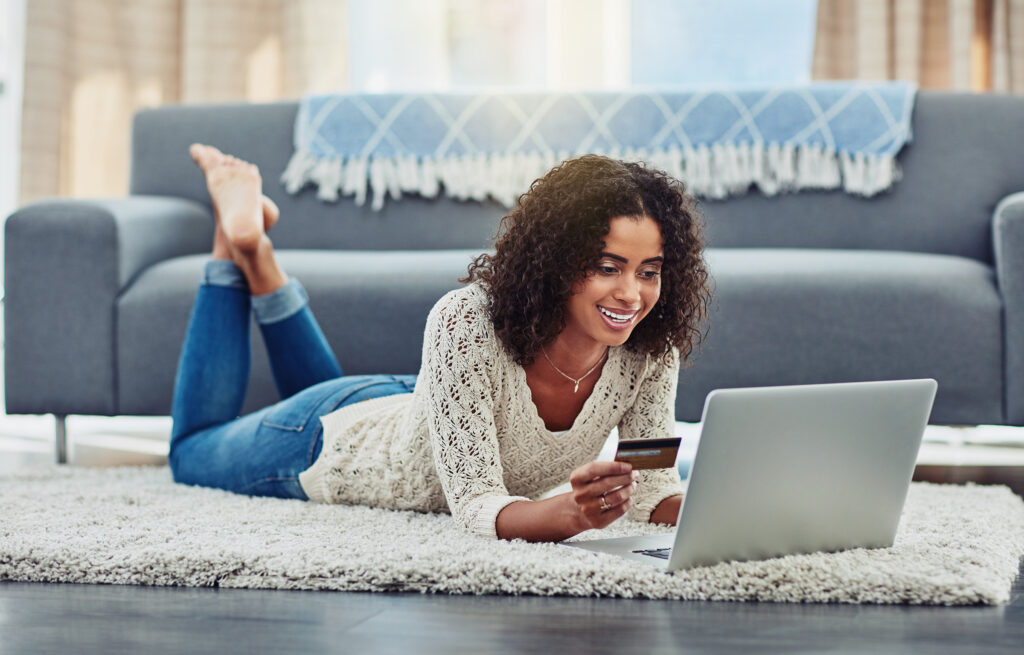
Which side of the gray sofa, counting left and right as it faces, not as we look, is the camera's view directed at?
front

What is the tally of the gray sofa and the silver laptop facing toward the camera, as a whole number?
1

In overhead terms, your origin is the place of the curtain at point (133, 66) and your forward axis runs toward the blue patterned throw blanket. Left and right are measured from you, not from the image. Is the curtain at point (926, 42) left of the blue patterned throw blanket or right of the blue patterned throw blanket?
left

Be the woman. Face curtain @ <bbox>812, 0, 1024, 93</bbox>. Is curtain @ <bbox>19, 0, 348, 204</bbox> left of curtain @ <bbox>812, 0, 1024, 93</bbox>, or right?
left

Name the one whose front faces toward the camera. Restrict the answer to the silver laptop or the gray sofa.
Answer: the gray sofa

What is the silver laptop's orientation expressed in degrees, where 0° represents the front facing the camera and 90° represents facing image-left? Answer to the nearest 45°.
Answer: approximately 135°

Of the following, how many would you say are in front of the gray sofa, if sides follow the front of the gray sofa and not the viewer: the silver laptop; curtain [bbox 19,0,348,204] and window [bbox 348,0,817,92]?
1

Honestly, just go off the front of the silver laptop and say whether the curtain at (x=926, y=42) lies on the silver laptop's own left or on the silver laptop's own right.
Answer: on the silver laptop's own right

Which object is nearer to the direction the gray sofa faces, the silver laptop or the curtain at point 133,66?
the silver laptop

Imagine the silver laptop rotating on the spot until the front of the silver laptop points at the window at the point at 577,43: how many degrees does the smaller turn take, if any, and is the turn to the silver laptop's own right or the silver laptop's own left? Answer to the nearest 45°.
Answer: approximately 45° to the silver laptop's own right

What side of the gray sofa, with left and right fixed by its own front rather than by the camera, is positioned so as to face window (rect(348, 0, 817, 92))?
back

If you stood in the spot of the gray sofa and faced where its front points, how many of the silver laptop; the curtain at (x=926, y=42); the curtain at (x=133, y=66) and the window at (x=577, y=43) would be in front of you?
1
